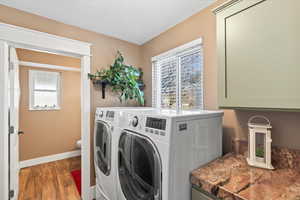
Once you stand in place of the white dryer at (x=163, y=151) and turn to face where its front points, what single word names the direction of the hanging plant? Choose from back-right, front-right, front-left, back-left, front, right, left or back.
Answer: right

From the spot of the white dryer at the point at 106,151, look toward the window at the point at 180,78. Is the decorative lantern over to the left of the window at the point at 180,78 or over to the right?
right

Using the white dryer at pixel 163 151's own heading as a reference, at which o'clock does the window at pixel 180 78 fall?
The window is roughly at 5 o'clock from the white dryer.

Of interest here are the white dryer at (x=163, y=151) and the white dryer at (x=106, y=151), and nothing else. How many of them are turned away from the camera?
0

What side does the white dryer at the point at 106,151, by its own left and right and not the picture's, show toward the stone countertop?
left

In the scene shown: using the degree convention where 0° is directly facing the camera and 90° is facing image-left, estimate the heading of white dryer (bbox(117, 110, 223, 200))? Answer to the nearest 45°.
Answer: approximately 45°

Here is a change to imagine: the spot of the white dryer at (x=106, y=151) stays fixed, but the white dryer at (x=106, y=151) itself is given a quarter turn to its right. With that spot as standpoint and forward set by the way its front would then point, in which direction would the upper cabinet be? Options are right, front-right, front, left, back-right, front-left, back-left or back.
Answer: back

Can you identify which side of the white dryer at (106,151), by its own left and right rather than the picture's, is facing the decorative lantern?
left

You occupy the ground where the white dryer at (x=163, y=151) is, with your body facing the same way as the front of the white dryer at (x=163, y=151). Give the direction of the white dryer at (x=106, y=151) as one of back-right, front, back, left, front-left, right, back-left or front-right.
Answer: right

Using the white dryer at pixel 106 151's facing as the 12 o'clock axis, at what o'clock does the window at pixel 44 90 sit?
The window is roughly at 3 o'clock from the white dryer.
